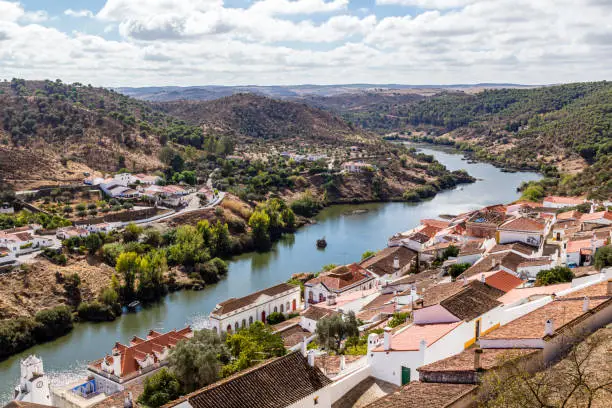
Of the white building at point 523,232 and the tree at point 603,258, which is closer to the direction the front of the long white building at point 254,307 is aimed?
the tree

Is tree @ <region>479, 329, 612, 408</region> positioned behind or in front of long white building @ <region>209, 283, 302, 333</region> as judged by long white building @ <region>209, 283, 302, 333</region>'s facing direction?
in front

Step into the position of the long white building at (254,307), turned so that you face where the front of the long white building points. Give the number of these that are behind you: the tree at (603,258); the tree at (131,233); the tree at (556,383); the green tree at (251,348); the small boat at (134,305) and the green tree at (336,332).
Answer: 2

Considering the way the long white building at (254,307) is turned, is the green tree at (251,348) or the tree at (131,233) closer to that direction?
the green tree

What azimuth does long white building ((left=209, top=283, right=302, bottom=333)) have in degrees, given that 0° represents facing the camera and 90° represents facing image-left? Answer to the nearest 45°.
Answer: approximately 315°

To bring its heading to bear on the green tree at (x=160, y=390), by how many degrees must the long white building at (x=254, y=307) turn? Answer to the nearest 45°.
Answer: approximately 45° to its right

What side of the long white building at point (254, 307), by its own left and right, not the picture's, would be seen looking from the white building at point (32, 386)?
right

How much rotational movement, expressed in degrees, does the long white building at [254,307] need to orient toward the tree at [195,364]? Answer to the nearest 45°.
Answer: approximately 45° to its right

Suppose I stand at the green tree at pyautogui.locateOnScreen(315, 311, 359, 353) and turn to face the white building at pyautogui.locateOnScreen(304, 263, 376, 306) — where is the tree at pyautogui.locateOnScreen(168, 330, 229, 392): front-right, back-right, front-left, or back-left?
back-left

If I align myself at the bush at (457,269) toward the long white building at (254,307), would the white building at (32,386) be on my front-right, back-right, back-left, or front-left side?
front-left
